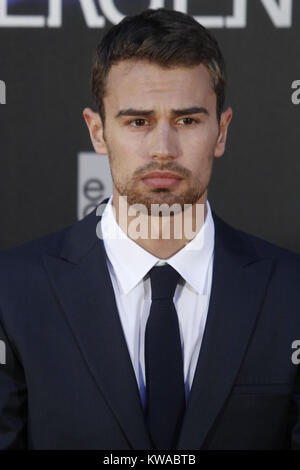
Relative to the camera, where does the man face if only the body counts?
toward the camera

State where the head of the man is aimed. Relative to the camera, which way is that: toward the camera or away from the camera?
toward the camera
